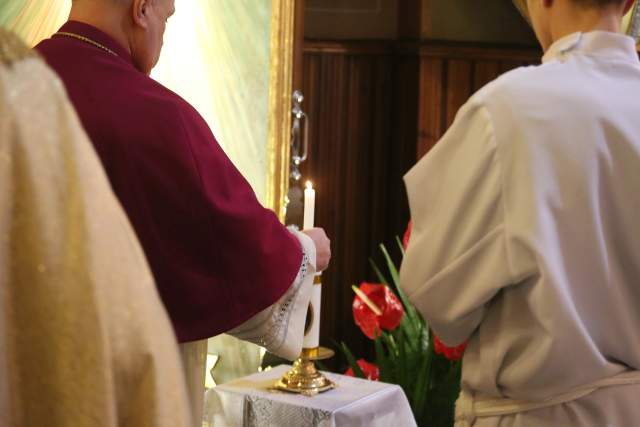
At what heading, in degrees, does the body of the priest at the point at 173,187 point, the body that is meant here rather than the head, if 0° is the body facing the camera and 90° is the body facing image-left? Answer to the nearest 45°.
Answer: approximately 225°

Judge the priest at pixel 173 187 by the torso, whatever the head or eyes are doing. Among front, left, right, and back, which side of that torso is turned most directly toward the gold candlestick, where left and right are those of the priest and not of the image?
front

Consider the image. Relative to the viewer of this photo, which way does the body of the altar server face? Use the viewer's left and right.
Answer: facing away from the viewer and to the left of the viewer

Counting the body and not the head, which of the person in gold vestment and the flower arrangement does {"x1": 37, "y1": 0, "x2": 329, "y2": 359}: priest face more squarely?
the flower arrangement

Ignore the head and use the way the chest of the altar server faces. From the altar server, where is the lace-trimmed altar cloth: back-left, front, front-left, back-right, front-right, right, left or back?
front

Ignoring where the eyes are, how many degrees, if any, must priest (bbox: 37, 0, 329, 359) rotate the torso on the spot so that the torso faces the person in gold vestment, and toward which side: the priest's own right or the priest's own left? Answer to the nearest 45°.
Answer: approximately 135° to the priest's own right

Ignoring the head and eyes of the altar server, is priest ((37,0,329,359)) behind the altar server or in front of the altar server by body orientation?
in front

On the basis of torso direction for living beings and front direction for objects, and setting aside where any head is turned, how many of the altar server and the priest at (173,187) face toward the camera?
0

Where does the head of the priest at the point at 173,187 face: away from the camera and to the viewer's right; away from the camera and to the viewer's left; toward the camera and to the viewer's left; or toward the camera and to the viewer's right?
away from the camera and to the viewer's right
